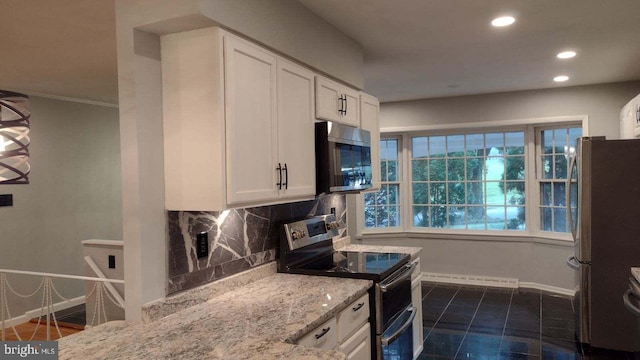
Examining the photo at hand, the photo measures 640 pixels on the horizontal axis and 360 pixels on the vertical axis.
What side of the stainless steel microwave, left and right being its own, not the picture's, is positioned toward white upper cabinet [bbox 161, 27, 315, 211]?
right

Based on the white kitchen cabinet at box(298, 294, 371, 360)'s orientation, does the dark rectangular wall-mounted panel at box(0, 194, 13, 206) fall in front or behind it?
behind

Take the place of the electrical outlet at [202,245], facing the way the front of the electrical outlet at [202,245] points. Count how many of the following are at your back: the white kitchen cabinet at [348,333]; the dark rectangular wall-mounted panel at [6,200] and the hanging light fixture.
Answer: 2

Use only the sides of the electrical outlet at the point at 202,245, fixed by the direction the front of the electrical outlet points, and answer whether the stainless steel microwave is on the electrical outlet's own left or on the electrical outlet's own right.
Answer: on the electrical outlet's own left

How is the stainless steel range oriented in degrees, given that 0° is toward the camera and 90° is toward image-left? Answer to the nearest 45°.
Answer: approximately 315°

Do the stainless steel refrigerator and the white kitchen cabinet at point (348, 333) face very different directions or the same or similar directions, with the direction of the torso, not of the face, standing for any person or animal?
very different directions

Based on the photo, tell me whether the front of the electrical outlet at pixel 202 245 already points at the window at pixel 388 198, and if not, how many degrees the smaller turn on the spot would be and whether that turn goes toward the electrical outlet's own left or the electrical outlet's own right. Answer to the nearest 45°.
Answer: approximately 90° to the electrical outlet's own left

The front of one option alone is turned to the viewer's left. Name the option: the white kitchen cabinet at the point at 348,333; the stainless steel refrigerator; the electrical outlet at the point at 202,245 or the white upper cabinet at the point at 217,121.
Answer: the stainless steel refrigerator

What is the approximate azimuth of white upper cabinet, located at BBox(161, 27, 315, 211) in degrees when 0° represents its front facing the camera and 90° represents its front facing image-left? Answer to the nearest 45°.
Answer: approximately 315°

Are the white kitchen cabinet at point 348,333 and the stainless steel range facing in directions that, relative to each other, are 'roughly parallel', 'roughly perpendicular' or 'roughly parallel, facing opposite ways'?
roughly parallel

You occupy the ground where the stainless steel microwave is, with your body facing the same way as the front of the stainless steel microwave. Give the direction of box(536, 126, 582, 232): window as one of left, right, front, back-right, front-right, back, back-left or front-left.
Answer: left

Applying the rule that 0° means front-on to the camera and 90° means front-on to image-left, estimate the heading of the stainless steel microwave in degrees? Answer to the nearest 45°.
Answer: approximately 315°

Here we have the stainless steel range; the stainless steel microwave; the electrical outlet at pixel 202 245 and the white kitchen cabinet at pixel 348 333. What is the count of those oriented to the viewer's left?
0

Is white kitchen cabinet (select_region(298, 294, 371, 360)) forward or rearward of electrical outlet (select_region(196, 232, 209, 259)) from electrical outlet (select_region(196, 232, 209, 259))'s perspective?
forward

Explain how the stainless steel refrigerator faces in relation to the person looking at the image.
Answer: facing to the left of the viewer

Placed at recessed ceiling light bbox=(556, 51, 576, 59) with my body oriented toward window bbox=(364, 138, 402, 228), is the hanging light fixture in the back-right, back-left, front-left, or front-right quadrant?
front-left
